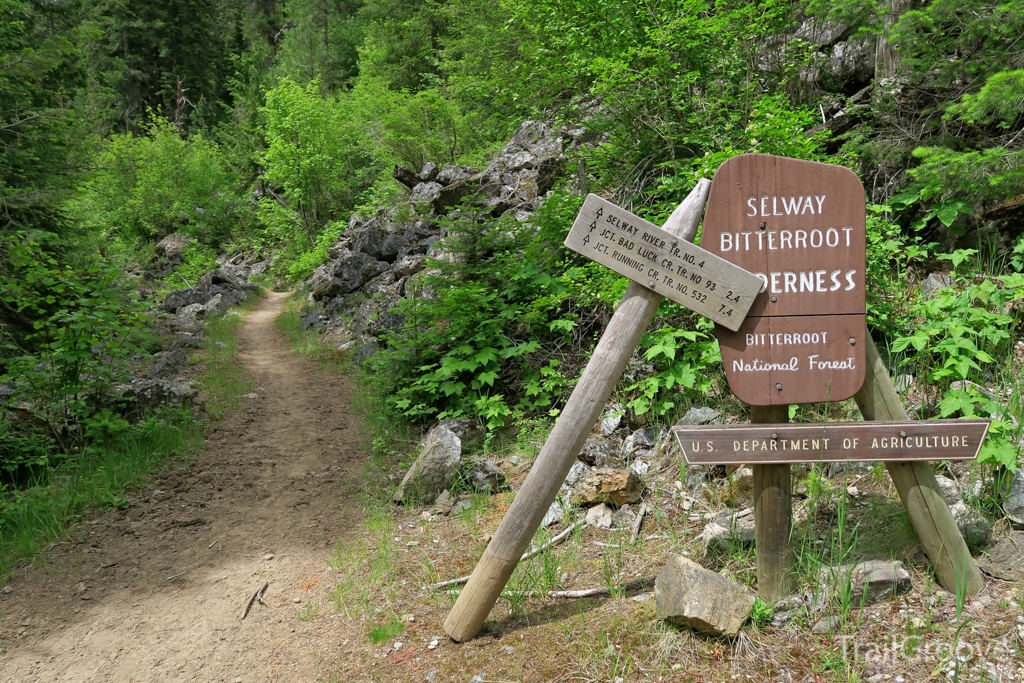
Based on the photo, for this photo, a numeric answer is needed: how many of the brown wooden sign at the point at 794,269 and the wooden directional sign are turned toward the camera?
2

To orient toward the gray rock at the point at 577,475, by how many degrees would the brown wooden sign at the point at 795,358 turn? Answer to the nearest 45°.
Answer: approximately 135° to its right

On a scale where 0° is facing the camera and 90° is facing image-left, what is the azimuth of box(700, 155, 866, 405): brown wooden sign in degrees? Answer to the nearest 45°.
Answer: approximately 0°

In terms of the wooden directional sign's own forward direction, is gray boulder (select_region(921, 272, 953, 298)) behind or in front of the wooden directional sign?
behind
